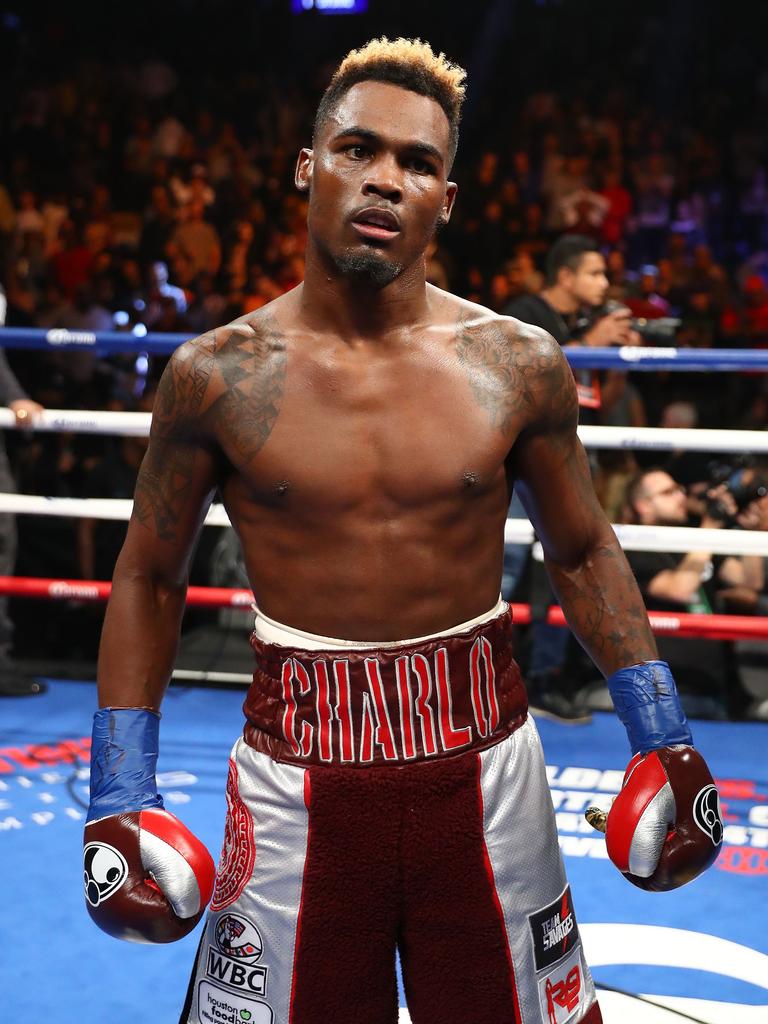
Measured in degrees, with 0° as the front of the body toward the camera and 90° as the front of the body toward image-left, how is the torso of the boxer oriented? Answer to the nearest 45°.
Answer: approximately 0°

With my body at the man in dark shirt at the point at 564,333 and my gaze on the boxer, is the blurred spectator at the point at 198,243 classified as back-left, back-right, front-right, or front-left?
back-right

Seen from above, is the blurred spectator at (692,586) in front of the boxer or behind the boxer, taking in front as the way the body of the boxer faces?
behind

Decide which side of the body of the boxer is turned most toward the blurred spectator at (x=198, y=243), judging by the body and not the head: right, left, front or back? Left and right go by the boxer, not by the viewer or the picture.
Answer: back

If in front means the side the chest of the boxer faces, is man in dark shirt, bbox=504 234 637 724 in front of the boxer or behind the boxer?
behind
